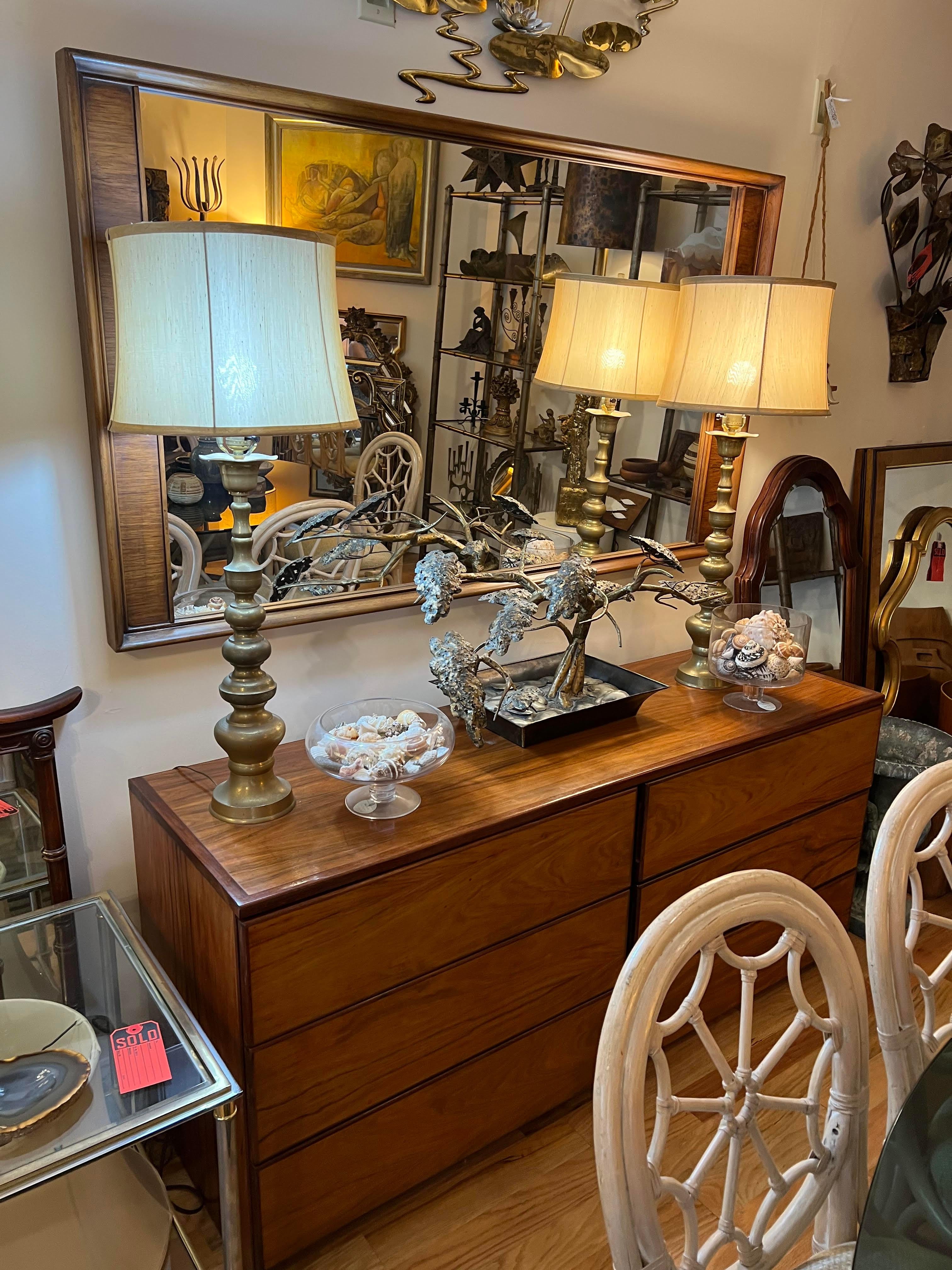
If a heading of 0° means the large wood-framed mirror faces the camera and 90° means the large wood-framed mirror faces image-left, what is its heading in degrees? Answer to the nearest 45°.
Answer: approximately 315°

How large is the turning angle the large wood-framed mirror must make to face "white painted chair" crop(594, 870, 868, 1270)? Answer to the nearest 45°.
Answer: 0° — it already faces it

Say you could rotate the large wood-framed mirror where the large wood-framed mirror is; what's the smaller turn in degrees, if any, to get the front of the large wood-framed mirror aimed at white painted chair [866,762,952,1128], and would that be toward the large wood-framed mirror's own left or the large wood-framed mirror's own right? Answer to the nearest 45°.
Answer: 0° — it already faces it

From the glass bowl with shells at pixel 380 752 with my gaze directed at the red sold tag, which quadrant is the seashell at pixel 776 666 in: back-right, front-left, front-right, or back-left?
back-left

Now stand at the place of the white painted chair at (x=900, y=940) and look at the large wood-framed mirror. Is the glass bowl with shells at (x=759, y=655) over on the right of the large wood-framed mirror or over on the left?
right

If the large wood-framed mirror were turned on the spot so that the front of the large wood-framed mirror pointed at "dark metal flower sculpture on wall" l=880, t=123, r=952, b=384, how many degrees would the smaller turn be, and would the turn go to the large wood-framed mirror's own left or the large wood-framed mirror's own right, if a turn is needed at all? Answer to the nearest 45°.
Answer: approximately 90° to the large wood-framed mirror's own left

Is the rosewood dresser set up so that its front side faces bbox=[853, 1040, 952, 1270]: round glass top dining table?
yes
